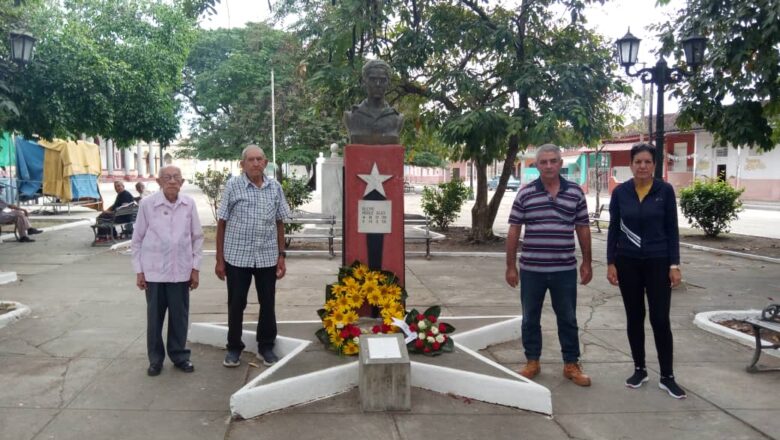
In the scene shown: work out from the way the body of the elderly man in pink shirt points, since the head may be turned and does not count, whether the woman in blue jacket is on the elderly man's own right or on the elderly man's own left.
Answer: on the elderly man's own left

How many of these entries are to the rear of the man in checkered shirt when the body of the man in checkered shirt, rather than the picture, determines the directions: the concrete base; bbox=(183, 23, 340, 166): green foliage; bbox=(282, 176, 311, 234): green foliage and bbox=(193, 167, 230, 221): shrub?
3

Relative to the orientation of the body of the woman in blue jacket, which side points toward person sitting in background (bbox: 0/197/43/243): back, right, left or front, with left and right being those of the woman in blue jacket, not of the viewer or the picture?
right

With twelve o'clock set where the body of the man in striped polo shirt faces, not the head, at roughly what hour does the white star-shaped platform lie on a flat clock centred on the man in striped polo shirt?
The white star-shaped platform is roughly at 2 o'clock from the man in striped polo shirt.

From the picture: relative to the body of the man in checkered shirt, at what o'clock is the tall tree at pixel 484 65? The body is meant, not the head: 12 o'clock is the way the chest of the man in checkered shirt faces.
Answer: The tall tree is roughly at 7 o'clock from the man in checkered shirt.

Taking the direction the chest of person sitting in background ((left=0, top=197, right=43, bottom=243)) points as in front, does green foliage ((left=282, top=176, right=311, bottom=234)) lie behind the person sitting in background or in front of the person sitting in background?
in front

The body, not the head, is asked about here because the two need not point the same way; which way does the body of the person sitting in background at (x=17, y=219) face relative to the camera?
to the viewer's right

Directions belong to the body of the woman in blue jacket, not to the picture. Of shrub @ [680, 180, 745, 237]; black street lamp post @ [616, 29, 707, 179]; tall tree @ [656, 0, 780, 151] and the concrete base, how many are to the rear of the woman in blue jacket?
3

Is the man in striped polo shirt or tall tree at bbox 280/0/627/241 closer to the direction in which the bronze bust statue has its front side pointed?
the man in striped polo shirt

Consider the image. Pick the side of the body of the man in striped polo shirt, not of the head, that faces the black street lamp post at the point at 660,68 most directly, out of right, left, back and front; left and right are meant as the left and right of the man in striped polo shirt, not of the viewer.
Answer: back

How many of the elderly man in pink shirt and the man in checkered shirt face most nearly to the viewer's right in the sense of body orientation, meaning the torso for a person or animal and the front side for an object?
0

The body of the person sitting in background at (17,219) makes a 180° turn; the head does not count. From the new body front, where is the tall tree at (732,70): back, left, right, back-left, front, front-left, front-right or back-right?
back-left

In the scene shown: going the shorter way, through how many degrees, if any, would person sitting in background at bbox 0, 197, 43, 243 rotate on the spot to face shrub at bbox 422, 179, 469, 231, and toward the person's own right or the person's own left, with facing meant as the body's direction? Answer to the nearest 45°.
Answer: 0° — they already face it
